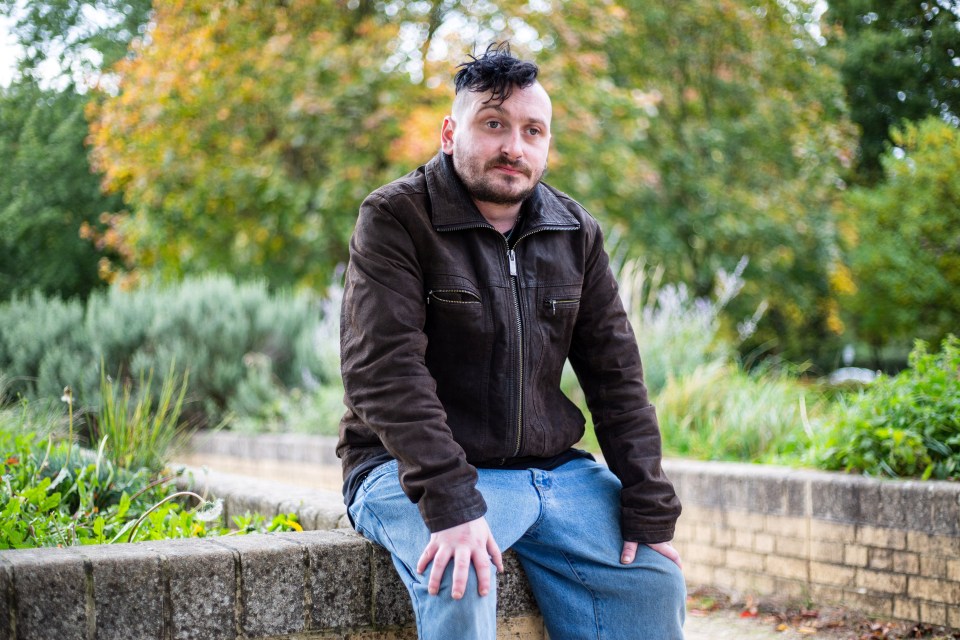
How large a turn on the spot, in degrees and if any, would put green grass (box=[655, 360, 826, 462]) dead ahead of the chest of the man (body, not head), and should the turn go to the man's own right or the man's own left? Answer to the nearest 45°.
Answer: approximately 135° to the man's own left

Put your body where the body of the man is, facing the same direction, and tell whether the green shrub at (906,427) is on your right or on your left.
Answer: on your left

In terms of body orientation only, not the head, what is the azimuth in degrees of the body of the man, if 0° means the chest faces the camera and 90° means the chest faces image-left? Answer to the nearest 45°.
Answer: approximately 315°

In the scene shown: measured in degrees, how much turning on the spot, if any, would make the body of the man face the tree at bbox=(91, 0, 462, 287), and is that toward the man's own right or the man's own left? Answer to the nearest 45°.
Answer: approximately 135° to the man's own left

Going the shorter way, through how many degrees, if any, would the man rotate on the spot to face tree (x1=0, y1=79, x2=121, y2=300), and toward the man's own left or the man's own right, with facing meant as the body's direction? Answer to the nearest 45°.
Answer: approximately 180°
